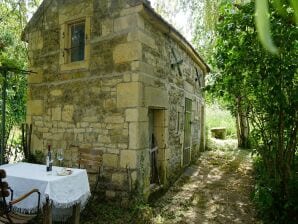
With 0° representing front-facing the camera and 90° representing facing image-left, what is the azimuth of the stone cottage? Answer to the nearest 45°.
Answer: approximately 315°

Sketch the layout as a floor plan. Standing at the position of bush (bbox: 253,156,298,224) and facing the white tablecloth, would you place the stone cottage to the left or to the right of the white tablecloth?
right

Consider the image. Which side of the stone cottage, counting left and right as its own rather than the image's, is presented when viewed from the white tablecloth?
right

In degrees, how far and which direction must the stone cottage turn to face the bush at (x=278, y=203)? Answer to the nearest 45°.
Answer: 0° — it already faces it

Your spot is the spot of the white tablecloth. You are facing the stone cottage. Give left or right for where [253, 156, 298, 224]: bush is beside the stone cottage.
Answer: right

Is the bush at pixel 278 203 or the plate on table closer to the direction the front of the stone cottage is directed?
the bush

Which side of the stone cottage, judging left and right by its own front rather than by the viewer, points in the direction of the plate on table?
right
